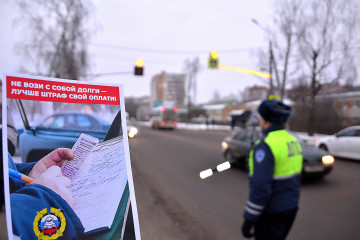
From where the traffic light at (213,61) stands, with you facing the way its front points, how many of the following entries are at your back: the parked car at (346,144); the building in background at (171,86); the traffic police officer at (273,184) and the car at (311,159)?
1

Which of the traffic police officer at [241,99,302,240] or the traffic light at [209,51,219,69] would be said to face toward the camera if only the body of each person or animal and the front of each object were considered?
the traffic light

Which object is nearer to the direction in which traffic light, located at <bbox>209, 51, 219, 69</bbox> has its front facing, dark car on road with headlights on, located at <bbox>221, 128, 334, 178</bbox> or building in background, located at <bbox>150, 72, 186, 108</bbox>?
the dark car on road with headlights on

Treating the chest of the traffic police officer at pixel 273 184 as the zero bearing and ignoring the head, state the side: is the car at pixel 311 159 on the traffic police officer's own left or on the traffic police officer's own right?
on the traffic police officer's own right

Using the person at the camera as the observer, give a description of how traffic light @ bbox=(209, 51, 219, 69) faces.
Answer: facing the viewer

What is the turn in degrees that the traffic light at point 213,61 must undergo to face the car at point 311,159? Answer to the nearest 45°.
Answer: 0° — it already faces it

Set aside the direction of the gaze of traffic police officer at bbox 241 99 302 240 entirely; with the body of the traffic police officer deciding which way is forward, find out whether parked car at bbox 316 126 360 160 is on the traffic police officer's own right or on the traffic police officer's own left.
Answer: on the traffic police officer's own right

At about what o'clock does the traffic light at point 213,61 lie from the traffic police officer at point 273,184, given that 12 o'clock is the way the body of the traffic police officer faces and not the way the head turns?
The traffic light is roughly at 1 o'clock from the traffic police officer.

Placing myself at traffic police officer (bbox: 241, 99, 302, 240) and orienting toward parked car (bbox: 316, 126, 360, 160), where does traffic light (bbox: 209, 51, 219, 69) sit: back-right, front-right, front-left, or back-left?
front-left

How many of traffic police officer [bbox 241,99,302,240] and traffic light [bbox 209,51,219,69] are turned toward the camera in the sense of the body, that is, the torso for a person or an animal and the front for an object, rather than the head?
1

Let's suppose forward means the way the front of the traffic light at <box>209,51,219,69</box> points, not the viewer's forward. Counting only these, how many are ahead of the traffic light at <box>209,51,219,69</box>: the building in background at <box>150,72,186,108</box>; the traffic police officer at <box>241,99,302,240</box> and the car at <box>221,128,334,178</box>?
2

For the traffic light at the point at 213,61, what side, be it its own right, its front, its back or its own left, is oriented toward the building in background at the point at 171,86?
back

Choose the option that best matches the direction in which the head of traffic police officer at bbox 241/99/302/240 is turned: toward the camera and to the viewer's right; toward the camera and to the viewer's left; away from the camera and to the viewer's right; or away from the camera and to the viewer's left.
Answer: away from the camera and to the viewer's left

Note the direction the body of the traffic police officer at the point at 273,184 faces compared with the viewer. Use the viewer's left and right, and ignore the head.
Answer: facing away from the viewer and to the left of the viewer

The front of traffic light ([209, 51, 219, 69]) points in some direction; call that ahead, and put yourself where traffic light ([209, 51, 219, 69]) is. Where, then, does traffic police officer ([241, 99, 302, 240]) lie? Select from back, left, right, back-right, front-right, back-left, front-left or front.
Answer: front
